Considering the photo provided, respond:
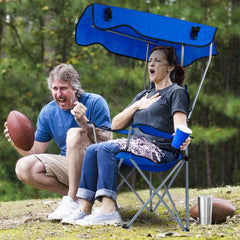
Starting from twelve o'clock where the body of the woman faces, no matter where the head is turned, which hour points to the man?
The man is roughly at 3 o'clock from the woman.

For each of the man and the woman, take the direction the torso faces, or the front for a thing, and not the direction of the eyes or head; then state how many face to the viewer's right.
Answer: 0

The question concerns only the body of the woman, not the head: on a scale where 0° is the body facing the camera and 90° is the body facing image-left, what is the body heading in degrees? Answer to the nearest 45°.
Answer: approximately 45°

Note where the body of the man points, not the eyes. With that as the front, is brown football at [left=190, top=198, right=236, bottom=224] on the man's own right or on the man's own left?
on the man's own left
